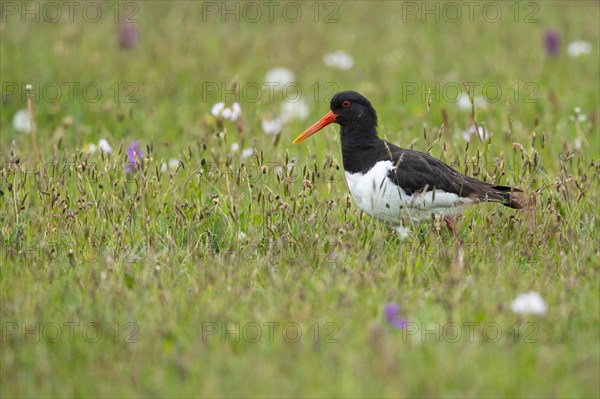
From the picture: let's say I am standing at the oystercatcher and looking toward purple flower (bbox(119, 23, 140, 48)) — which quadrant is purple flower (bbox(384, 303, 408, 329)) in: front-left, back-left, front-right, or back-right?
back-left

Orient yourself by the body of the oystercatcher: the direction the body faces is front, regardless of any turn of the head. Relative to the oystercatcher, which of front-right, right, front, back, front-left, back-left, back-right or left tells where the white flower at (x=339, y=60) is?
right

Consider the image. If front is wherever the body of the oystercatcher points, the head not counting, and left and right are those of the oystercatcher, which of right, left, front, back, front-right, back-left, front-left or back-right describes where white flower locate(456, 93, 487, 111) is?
right

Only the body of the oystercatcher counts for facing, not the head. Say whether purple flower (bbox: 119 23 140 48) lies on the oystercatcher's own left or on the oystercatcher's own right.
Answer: on the oystercatcher's own right

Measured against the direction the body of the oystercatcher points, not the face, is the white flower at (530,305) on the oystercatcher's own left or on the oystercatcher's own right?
on the oystercatcher's own left

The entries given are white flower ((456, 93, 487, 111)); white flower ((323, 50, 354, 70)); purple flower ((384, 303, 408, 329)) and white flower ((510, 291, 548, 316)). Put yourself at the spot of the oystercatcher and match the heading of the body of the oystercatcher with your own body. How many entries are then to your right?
2

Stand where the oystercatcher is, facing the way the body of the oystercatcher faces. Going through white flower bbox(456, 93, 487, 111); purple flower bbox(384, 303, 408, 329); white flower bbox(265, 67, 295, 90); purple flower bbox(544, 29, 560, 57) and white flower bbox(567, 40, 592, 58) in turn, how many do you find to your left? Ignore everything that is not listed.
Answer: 1

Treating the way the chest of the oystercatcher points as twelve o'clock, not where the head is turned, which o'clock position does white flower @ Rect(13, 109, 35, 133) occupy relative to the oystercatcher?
The white flower is roughly at 1 o'clock from the oystercatcher.

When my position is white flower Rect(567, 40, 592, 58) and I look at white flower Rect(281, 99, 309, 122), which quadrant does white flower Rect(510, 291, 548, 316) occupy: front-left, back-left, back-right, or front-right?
front-left

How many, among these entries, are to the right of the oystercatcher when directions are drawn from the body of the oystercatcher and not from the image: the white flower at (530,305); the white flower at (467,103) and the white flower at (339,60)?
2

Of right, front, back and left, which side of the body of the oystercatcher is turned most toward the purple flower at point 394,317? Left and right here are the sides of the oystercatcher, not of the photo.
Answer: left

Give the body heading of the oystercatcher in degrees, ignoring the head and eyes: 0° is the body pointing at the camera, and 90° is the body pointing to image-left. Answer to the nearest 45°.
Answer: approximately 90°

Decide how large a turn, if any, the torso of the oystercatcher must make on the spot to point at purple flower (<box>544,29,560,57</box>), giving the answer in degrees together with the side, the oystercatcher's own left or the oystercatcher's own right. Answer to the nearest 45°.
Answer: approximately 90° to the oystercatcher's own right

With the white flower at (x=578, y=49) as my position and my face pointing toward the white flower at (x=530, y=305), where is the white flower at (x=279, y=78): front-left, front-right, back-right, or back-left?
front-right

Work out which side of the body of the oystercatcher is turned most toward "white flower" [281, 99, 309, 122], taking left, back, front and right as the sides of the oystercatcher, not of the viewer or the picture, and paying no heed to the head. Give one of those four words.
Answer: right
